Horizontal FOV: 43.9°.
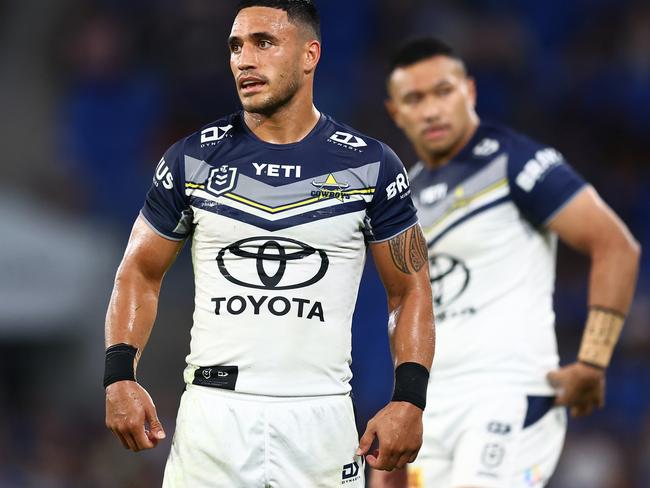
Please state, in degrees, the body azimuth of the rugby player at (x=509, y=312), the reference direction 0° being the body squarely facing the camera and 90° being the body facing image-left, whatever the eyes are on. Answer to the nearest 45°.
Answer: approximately 45°

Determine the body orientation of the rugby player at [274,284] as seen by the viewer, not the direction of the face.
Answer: toward the camera

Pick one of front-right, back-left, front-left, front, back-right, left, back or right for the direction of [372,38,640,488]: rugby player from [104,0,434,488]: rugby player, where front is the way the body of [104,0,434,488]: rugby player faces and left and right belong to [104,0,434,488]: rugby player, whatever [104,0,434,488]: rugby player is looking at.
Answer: back-left

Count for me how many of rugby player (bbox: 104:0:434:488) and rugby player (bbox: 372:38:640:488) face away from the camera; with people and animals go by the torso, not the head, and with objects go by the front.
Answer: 0

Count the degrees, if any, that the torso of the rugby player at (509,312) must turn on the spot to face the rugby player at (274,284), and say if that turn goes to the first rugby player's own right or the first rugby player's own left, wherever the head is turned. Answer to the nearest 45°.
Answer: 0° — they already face them

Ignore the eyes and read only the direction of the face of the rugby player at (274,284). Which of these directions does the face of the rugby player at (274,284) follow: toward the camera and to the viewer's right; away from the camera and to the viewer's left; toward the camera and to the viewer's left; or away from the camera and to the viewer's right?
toward the camera and to the viewer's left
